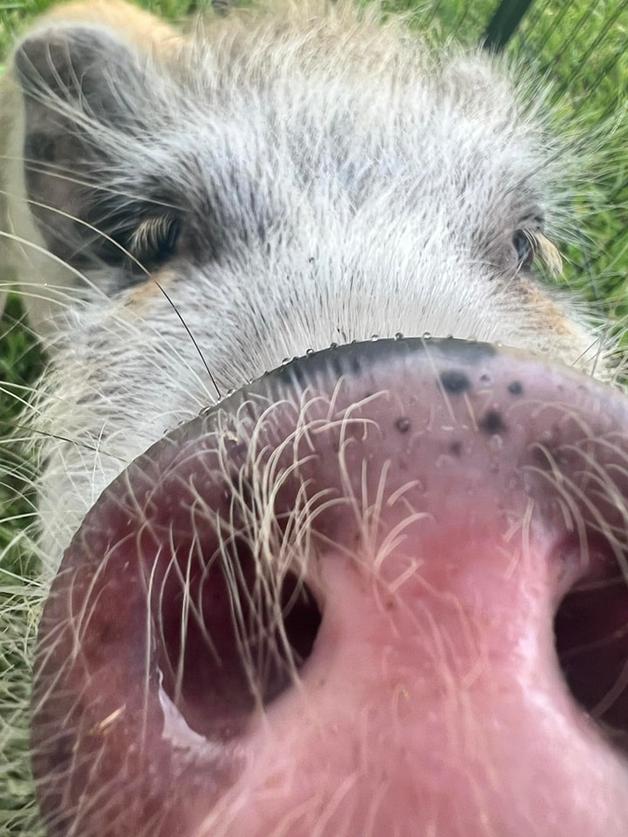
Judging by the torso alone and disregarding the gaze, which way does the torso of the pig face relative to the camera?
toward the camera
